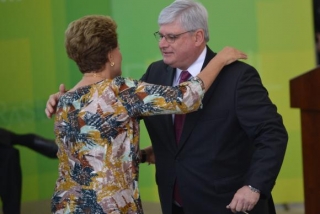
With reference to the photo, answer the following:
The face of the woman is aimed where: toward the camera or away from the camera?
away from the camera

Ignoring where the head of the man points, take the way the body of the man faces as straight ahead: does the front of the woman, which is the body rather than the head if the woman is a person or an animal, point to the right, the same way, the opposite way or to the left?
the opposite way

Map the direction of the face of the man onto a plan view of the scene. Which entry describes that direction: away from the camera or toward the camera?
toward the camera

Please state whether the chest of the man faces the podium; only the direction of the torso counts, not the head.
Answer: no

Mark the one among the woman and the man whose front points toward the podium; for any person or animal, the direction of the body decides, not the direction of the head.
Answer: the woman

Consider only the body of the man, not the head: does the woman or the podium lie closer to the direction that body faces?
the woman

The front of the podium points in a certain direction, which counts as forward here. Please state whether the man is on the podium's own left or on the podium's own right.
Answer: on the podium's own right

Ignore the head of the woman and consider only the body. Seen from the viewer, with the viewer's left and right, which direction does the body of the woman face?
facing away from the viewer and to the right of the viewer

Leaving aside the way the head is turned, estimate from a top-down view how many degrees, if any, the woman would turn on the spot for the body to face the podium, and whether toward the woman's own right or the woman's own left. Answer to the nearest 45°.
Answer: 0° — they already face it

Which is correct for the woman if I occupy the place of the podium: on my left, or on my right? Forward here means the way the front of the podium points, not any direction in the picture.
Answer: on my right

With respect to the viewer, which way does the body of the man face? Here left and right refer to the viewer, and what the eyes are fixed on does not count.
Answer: facing the viewer and to the left of the viewer
